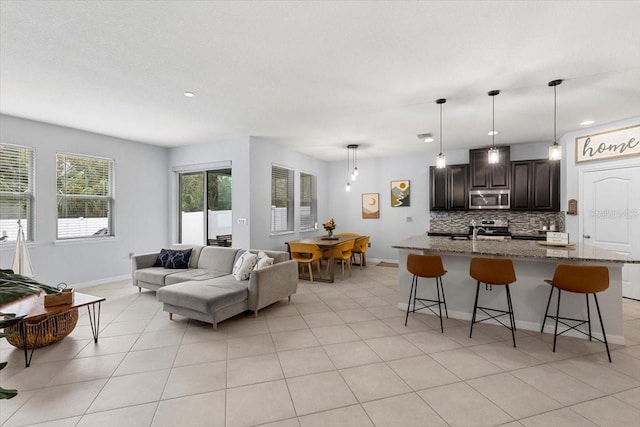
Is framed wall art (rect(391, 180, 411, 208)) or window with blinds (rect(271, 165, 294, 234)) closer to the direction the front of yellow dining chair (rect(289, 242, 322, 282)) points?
the framed wall art

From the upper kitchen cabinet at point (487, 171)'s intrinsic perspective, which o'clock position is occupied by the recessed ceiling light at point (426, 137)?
The recessed ceiling light is roughly at 1 o'clock from the upper kitchen cabinet.

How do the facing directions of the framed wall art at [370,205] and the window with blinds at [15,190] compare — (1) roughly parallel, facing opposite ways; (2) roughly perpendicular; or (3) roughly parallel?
roughly perpendicular

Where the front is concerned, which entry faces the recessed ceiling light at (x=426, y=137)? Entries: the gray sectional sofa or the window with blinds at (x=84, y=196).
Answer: the window with blinds

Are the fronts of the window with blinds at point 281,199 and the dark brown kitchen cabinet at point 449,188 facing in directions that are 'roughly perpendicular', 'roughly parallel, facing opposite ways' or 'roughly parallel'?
roughly perpendicular

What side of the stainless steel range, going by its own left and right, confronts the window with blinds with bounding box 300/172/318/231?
right

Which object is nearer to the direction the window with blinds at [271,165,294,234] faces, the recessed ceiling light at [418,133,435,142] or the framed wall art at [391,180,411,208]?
the recessed ceiling light

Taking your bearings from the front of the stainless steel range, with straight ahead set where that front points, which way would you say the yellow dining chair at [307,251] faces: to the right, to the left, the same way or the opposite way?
the opposite way

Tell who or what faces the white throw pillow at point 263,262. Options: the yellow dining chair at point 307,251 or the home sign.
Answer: the home sign

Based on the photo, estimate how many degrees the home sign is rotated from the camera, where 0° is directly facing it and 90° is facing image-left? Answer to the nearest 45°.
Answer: approximately 45°

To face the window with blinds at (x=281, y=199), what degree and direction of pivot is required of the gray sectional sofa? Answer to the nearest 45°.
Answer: approximately 180°

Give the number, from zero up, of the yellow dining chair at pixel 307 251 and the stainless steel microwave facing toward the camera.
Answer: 1

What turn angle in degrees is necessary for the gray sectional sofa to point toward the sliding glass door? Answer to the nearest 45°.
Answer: approximately 135° to its right
